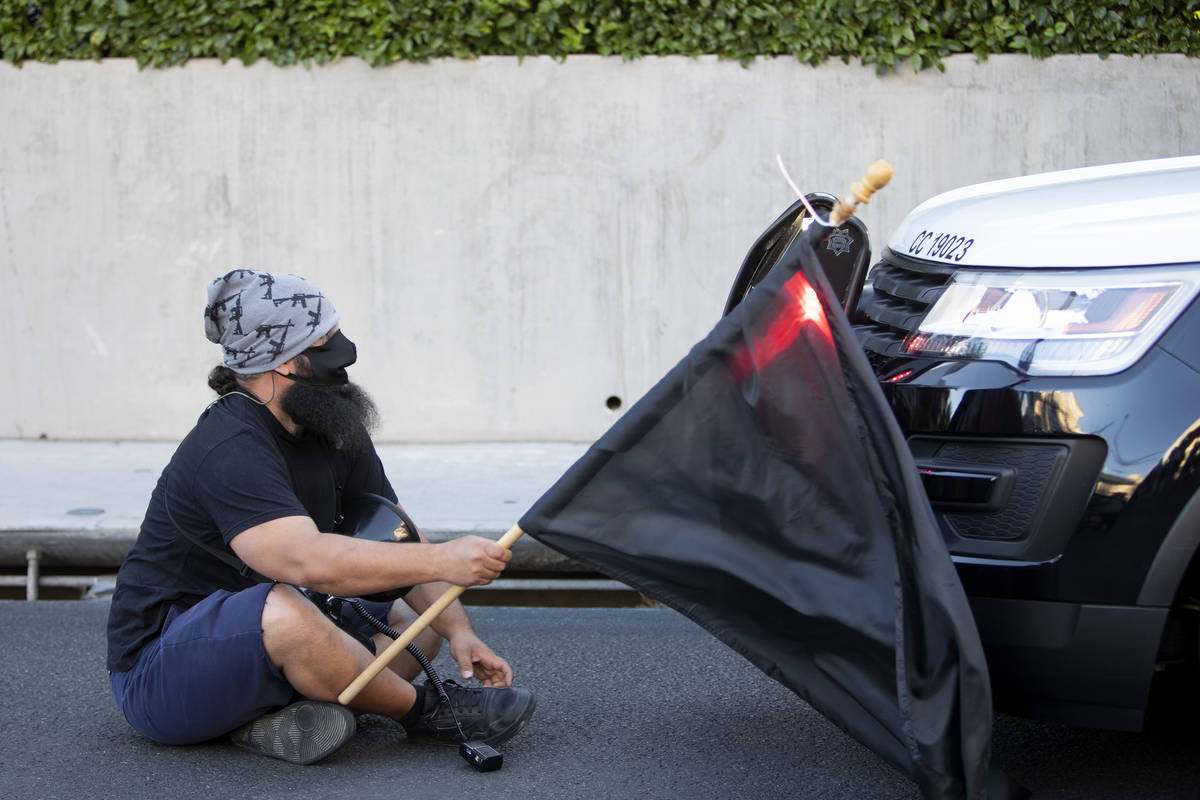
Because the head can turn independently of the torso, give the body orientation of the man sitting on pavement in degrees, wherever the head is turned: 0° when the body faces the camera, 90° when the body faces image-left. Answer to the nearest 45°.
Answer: approximately 270°

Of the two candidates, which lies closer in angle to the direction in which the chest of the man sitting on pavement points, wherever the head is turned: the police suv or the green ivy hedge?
the police suv

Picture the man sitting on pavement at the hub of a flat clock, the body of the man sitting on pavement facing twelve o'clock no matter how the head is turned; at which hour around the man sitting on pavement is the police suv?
The police suv is roughly at 1 o'clock from the man sitting on pavement.

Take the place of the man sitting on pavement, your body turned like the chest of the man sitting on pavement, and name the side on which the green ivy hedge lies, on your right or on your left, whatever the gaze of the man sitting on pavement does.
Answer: on your left
